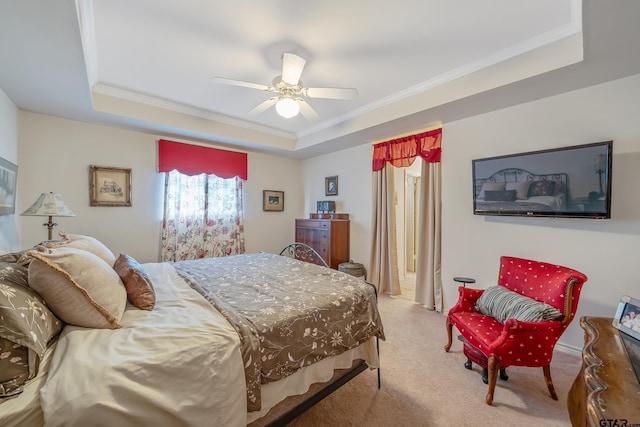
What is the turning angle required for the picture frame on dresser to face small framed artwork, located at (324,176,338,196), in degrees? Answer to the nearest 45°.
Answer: approximately 45° to its right

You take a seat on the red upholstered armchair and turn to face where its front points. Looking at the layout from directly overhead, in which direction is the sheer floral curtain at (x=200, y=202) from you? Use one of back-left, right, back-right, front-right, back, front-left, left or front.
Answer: front-right

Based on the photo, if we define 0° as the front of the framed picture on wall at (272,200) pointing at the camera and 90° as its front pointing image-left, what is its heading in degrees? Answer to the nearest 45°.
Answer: approximately 315°

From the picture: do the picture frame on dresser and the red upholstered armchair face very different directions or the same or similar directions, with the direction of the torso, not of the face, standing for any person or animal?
same or similar directions

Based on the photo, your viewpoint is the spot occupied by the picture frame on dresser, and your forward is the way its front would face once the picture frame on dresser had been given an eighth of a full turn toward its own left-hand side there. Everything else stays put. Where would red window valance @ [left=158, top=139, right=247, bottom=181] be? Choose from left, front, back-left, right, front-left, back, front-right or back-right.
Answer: right

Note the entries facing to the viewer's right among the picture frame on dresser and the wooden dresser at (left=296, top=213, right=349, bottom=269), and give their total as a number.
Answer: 0

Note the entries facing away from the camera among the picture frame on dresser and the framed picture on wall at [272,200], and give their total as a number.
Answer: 0

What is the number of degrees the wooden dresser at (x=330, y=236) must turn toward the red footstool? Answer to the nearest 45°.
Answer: approximately 90° to its left

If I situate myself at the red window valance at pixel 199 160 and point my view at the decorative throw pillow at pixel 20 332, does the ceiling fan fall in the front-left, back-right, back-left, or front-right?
front-left

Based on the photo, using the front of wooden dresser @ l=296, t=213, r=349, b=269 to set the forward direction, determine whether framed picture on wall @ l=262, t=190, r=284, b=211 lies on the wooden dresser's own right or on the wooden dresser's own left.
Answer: on the wooden dresser's own right

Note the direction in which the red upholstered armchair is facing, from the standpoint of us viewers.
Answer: facing the viewer and to the left of the viewer

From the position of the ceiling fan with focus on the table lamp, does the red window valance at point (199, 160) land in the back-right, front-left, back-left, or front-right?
front-right

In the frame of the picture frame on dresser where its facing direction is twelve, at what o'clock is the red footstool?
The red footstool is roughly at 2 o'clock from the picture frame on dresser.

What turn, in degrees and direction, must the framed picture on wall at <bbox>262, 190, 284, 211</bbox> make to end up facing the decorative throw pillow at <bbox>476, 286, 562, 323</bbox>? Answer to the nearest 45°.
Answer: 0° — it already faces it

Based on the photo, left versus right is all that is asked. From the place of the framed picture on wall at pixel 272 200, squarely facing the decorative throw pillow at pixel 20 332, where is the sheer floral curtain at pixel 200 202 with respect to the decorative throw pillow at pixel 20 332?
right

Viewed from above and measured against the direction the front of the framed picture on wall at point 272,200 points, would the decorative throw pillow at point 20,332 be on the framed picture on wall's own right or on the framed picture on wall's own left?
on the framed picture on wall's own right
